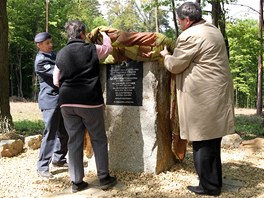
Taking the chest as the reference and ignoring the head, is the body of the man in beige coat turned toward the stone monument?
yes

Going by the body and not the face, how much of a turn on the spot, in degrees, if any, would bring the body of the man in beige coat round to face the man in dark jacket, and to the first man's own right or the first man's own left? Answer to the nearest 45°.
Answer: approximately 45° to the first man's own left

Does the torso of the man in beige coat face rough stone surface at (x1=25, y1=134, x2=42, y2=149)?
yes

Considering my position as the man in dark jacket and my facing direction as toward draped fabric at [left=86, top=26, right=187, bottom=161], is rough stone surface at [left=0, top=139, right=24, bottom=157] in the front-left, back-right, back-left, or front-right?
back-left

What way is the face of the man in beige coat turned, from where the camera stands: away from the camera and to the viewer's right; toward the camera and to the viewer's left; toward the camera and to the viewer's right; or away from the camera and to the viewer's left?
away from the camera and to the viewer's left

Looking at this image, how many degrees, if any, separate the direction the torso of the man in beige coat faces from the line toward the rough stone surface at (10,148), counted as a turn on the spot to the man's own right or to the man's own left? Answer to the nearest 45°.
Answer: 0° — they already face it

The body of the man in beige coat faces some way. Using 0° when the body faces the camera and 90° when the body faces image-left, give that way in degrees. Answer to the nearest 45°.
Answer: approximately 135°
